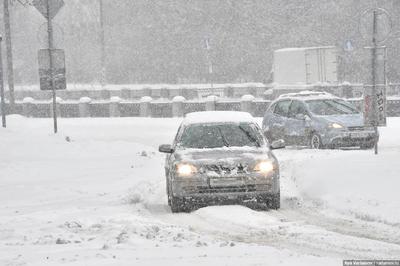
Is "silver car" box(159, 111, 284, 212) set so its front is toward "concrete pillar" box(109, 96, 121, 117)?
no

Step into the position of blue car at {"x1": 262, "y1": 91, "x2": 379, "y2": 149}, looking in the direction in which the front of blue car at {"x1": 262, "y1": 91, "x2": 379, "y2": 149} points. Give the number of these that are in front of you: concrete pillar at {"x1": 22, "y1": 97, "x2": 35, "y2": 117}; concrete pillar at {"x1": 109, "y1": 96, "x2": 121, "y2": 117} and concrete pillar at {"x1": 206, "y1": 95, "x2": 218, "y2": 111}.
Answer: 0

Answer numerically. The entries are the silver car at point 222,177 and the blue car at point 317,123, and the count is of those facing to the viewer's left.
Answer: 0

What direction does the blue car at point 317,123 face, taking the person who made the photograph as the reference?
facing the viewer and to the right of the viewer

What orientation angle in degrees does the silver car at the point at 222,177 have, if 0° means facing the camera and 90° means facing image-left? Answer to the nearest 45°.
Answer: approximately 0°

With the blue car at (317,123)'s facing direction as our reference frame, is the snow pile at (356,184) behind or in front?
in front

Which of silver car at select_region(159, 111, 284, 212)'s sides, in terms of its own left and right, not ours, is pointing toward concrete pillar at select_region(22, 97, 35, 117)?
back

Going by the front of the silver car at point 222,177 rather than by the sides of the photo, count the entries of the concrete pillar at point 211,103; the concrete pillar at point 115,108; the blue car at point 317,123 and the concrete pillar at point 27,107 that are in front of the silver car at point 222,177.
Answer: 0

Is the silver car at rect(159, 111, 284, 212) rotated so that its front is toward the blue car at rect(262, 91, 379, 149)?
no

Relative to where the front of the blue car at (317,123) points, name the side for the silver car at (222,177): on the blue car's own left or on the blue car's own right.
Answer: on the blue car's own right

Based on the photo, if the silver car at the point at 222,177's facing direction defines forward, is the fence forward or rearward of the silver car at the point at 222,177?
rearward

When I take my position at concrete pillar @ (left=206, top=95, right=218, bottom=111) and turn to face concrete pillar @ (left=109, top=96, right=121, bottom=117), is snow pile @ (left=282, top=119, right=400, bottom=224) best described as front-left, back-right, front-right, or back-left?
back-left

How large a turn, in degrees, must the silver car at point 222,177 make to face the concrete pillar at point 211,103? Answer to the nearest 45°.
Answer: approximately 180°
